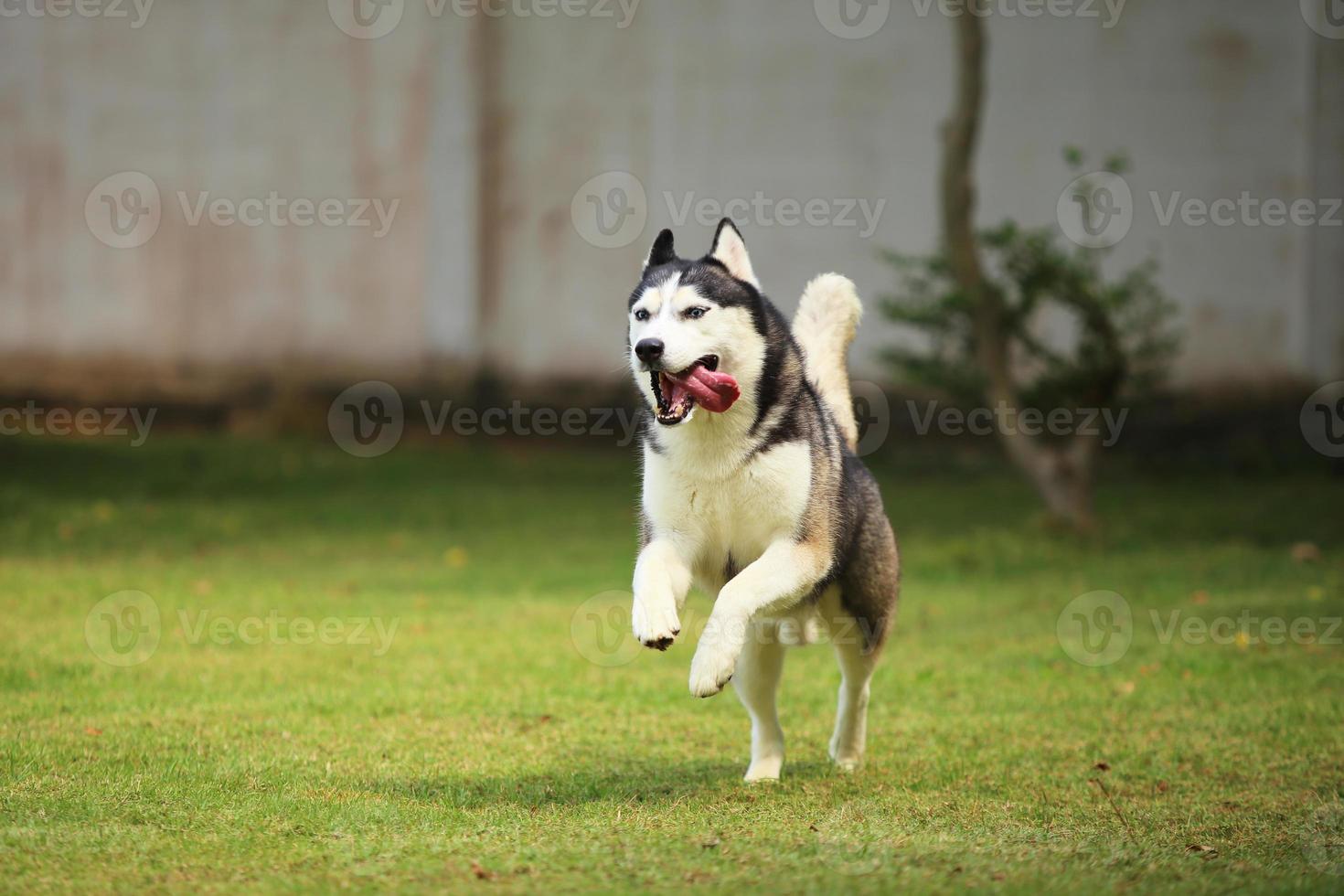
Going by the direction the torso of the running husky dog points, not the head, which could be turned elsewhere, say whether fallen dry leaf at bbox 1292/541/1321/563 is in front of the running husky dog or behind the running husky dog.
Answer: behind

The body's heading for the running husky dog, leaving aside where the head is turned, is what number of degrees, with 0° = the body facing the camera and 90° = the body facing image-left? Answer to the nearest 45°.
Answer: approximately 45°

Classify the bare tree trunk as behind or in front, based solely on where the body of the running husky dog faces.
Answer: behind
